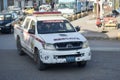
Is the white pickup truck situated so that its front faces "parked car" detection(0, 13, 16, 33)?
no

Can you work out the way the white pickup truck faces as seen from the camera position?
facing the viewer and to the right of the viewer
